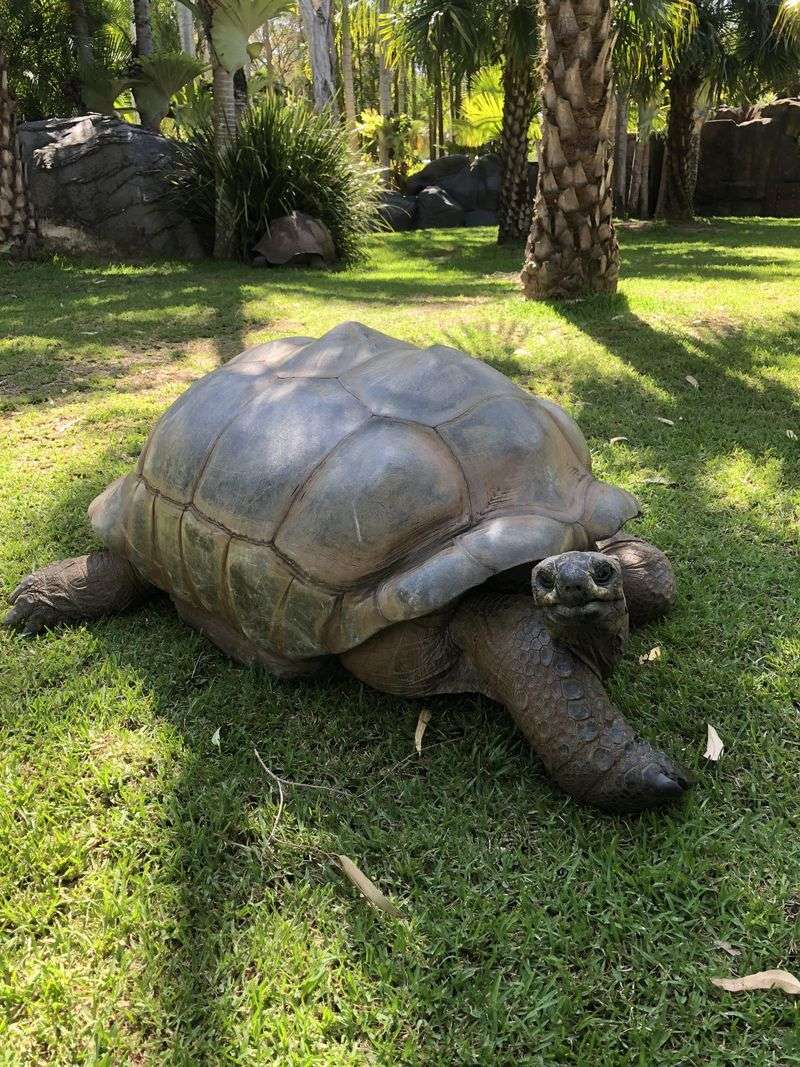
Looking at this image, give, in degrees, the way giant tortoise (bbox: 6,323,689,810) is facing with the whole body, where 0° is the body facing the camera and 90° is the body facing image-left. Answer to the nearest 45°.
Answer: approximately 315°

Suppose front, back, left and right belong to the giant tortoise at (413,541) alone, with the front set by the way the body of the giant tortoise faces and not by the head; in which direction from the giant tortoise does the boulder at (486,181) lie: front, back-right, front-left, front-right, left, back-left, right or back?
back-left

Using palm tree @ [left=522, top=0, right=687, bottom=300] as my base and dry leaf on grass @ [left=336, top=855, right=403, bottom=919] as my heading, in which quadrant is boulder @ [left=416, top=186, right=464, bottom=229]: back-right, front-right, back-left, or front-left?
back-right

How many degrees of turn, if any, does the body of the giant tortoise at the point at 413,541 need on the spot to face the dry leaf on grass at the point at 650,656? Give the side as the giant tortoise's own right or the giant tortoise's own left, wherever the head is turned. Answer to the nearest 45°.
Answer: approximately 45° to the giant tortoise's own left

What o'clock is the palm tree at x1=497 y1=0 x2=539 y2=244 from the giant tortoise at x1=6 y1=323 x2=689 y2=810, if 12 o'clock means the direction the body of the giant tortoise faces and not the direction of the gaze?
The palm tree is roughly at 8 o'clock from the giant tortoise.

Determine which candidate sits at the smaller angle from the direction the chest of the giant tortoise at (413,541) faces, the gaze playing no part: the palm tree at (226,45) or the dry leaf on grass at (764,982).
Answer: the dry leaf on grass

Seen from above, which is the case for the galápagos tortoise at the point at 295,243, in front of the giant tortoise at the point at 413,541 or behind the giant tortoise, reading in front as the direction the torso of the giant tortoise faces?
behind

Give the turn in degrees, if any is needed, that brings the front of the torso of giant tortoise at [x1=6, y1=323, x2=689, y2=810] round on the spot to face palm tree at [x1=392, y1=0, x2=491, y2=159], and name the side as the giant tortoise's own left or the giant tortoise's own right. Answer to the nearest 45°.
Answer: approximately 135° to the giant tortoise's own left

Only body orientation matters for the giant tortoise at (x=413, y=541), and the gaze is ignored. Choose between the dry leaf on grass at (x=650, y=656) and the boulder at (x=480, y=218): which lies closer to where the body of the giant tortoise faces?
the dry leaf on grass

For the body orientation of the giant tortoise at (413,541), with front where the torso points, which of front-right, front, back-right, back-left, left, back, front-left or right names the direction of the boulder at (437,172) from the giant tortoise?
back-left

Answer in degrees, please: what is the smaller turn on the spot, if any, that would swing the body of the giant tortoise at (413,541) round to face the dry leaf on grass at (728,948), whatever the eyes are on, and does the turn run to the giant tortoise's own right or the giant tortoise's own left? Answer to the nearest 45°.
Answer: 0° — it already faces it

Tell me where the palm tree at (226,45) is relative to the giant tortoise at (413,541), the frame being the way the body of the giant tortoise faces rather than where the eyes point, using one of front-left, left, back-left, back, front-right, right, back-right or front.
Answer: back-left
